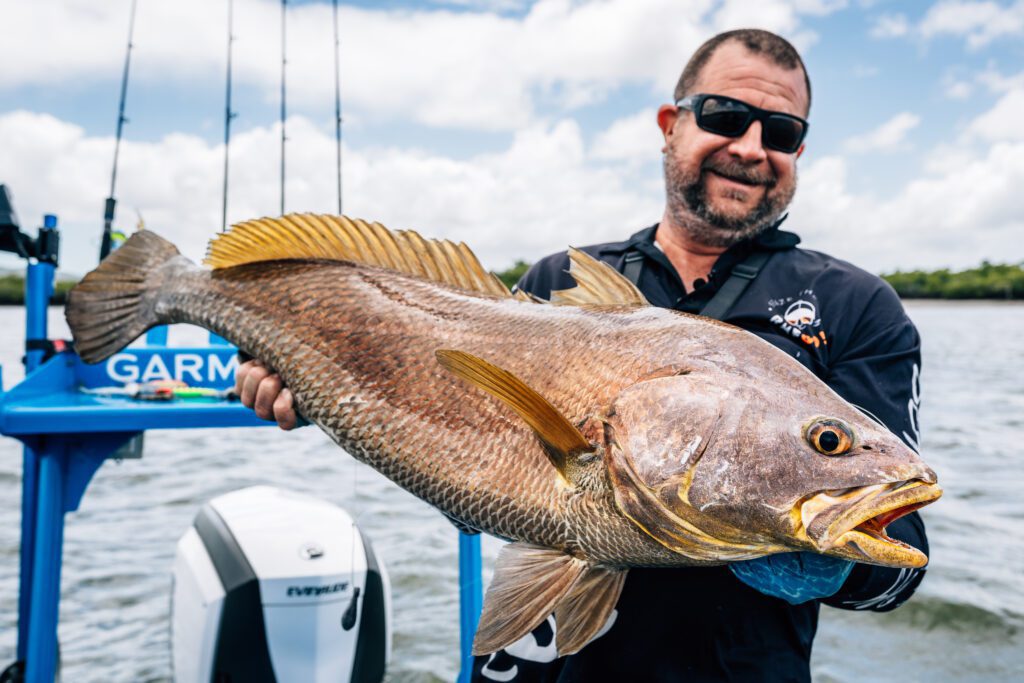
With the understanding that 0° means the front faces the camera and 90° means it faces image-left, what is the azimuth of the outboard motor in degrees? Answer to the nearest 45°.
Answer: approximately 315°

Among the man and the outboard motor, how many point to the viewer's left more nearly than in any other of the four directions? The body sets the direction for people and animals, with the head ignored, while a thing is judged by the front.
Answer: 0

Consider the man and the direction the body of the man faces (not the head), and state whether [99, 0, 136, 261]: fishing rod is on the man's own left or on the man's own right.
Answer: on the man's own right

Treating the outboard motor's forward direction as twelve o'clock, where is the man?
The man is roughly at 12 o'clock from the outboard motor.

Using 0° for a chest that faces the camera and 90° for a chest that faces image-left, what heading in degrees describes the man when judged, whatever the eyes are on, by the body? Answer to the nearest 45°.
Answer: approximately 0°

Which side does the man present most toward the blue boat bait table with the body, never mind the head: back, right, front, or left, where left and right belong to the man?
right
